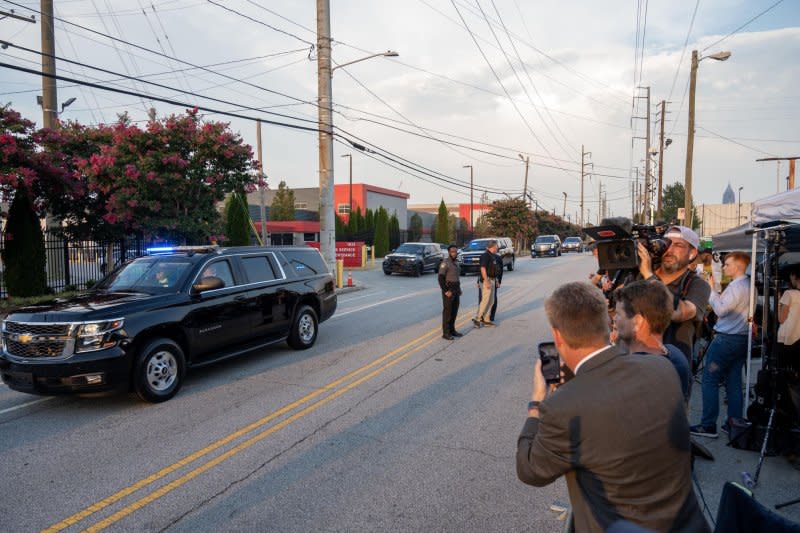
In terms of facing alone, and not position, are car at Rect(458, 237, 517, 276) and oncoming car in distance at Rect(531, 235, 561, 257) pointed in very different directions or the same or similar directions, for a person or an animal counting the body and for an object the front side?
same or similar directions

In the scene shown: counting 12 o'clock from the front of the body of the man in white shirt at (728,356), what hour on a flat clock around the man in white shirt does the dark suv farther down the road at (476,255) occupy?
The dark suv farther down the road is roughly at 2 o'clock from the man in white shirt.

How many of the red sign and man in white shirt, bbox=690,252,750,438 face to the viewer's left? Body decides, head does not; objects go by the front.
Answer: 1

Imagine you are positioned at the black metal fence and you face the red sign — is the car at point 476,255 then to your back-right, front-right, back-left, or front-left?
front-right

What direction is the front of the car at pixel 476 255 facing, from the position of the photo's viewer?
facing the viewer and to the left of the viewer

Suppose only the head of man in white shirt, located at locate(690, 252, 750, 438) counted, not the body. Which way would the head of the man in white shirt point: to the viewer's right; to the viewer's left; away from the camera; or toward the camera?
to the viewer's left

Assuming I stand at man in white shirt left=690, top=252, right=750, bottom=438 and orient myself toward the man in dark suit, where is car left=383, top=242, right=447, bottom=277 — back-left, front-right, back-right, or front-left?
back-right

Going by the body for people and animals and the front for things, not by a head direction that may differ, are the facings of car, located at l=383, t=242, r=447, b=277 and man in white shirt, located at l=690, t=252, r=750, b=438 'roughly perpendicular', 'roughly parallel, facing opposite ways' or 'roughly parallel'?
roughly perpendicular

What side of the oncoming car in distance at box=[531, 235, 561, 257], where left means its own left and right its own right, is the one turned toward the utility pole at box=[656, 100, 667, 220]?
left

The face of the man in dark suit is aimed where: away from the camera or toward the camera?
away from the camera

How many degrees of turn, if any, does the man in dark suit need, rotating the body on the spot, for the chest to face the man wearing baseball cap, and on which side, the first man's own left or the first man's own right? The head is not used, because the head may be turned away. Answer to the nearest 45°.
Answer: approximately 45° to the first man's own right

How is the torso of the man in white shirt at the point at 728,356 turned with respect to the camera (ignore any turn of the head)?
to the viewer's left

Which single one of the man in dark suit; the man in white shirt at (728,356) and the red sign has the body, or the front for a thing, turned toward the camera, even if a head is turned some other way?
the red sign

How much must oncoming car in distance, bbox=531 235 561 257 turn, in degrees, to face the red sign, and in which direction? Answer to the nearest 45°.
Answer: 0° — it already faces it

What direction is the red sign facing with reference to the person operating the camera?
facing the viewer

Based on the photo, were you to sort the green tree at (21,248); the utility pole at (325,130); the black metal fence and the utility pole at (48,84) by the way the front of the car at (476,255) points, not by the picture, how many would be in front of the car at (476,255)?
4

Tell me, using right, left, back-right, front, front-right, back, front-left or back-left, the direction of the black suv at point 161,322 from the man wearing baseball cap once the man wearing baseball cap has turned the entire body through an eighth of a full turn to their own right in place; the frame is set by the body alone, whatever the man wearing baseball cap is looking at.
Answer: front
